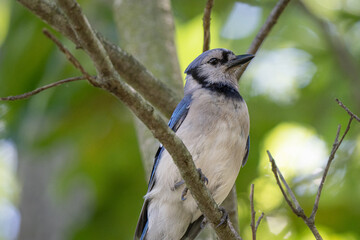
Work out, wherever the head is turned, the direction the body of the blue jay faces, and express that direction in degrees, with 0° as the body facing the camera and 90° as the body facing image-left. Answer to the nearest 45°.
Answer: approximately 315°

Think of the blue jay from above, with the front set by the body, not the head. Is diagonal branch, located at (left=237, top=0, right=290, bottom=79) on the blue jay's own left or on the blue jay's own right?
on the blue jay's own left
